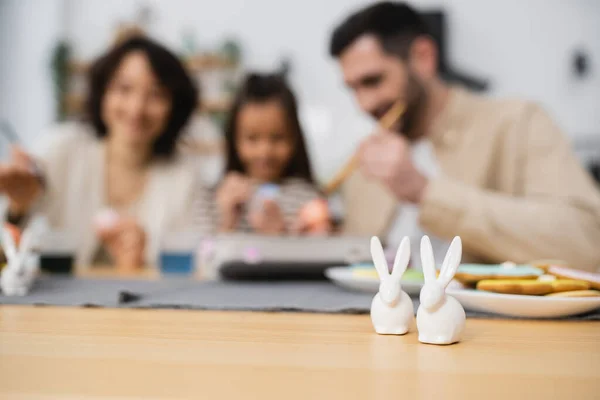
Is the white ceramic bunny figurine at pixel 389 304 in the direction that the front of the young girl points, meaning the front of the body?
yes

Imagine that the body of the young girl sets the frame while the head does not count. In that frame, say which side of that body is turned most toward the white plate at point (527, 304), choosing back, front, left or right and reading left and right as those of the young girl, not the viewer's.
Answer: front

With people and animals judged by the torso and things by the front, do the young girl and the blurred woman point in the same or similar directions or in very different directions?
same or similar directions

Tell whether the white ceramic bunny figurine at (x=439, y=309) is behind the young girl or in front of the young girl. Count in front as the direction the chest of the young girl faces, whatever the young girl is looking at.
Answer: in front

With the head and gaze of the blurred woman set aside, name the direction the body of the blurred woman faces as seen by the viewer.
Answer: toward the camera

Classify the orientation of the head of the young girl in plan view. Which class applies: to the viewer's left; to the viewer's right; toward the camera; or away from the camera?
toward the camera

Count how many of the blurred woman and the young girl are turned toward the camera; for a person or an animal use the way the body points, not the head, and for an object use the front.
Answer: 2

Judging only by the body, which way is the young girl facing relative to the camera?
toward the camera

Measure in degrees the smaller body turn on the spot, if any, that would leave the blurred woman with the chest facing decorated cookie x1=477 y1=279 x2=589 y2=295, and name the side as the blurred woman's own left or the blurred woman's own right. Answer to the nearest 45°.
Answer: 0° — they already face it
